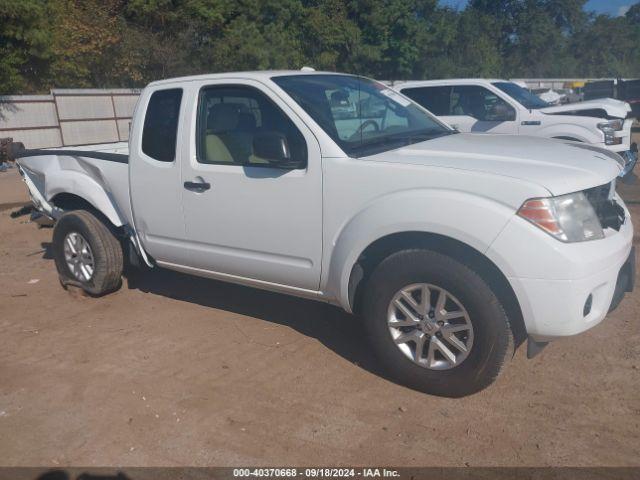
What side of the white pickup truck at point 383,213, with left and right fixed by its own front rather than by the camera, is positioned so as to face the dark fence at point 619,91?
left

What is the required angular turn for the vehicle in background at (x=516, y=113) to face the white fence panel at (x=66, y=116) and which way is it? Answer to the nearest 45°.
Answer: approximately 135° to its right

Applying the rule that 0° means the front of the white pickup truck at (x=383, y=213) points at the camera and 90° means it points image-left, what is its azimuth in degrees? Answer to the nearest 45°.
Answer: approximately 315°

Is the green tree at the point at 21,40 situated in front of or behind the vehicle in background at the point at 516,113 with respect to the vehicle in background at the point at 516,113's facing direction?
behind

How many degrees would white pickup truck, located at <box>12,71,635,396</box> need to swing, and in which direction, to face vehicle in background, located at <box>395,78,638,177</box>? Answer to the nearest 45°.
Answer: approximately 90° to its left

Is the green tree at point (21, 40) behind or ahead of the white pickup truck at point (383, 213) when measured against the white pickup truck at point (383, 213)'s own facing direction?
behind

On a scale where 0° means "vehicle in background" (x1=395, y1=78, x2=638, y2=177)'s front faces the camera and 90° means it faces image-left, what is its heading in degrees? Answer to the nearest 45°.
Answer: approximately 315°

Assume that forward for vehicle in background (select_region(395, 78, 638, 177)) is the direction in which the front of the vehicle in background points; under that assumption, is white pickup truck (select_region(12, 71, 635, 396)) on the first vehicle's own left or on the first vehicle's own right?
on the first vehicle's own right
